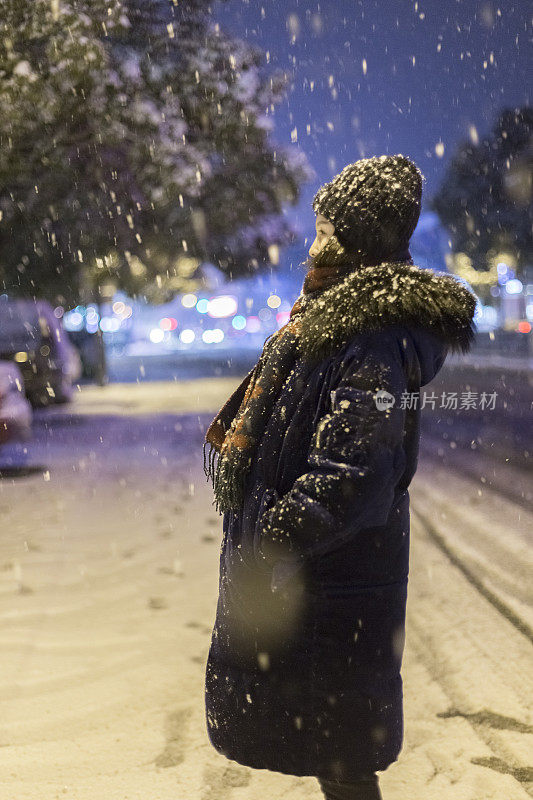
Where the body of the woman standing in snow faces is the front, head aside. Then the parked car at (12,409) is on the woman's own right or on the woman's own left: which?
on the woman's own right

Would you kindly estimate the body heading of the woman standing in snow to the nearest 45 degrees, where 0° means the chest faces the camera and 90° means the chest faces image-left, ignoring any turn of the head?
approximately 90°

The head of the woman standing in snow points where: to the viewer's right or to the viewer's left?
to the viewer's left

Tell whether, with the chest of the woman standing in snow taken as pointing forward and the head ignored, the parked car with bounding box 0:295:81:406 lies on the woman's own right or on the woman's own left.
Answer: on the woman's own right
